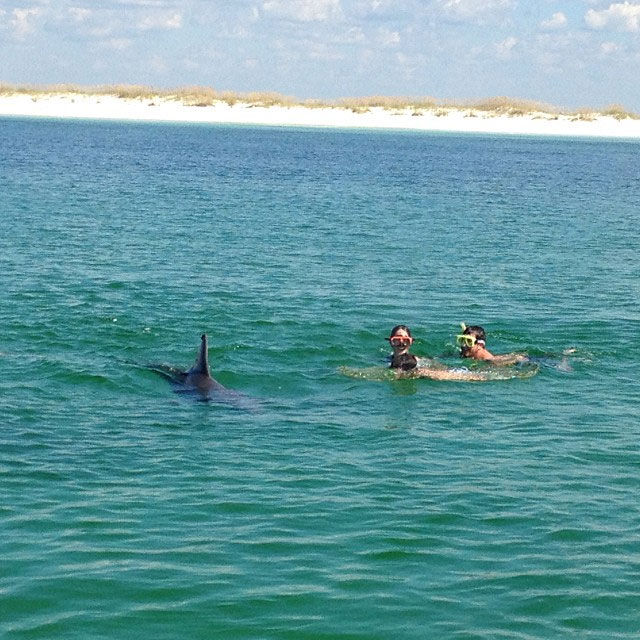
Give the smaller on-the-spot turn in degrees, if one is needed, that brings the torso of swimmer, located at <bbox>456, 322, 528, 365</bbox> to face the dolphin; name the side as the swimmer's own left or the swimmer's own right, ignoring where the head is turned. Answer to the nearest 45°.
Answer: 0° — they already face it

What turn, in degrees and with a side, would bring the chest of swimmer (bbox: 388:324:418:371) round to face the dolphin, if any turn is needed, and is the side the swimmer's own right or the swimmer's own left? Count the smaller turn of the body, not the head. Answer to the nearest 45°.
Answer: approximately 45° to the swimmer's own right

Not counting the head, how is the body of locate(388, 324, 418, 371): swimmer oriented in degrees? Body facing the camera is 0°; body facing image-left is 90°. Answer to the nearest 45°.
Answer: approximately 0°

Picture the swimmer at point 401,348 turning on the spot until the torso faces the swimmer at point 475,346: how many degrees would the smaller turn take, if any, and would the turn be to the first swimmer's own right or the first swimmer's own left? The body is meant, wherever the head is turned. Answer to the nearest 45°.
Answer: approximately 135° to the first swimmer's own left

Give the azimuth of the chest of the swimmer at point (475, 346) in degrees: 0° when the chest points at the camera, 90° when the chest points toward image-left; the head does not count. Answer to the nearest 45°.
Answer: approximately 45°
